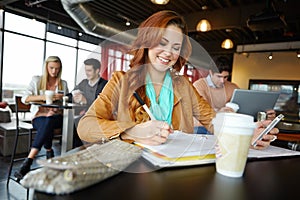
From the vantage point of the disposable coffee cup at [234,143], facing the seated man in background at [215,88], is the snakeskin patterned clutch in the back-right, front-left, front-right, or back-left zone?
back-left

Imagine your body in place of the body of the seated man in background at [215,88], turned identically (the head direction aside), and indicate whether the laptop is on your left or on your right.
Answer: on your left

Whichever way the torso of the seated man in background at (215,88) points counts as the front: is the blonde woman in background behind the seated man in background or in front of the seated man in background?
behind

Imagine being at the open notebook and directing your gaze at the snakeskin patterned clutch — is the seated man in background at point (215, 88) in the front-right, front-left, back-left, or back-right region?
back-right

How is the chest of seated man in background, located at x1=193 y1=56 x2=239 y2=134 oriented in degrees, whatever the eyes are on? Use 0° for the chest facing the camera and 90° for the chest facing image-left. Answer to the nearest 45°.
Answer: approximately 315°

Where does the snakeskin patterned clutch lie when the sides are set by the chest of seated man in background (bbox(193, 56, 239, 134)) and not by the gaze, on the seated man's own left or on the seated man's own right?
on the seated man's own right
